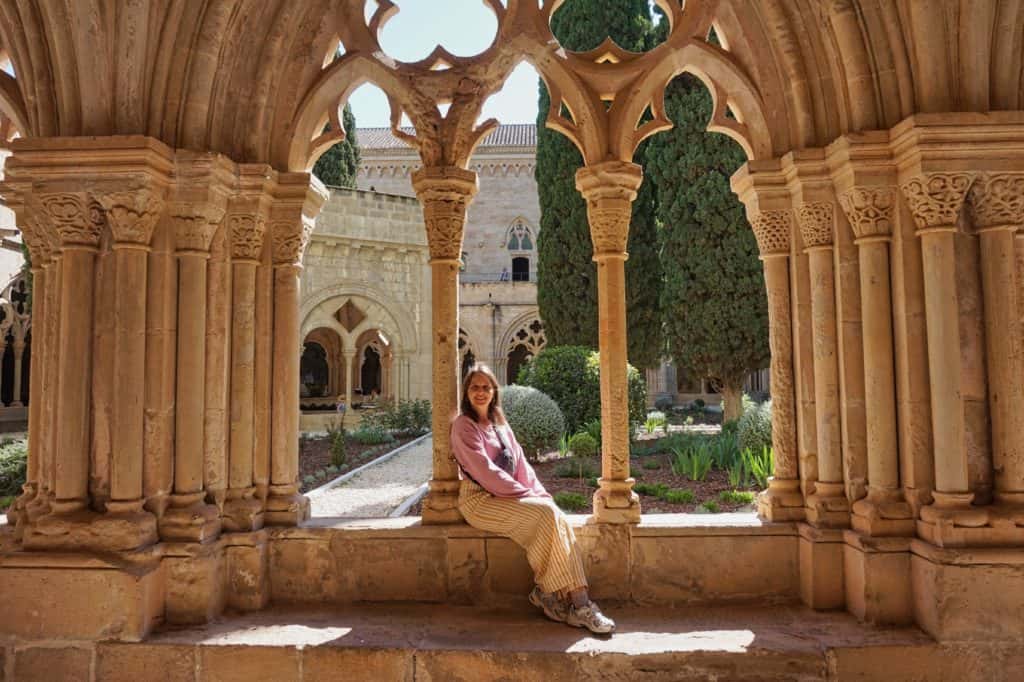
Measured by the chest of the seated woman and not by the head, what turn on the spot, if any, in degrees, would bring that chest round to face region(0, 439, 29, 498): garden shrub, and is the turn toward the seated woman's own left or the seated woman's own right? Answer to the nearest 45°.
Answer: approximately 180°

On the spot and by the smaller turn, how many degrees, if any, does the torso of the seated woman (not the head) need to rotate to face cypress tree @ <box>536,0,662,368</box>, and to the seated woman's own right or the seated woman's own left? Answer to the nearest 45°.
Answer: approximately 135° to the seated woman's own left

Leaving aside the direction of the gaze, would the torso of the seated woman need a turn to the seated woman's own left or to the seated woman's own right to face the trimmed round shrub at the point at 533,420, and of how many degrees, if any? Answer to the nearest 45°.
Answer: approximately 135° to the seated woman's own left

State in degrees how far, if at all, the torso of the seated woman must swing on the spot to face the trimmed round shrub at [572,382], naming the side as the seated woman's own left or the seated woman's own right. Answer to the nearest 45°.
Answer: approximately 135° to the seated woman's own left

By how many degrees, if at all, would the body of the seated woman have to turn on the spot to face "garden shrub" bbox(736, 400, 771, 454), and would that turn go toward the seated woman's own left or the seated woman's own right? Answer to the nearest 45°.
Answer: approximately 90° to the seated woman's own left

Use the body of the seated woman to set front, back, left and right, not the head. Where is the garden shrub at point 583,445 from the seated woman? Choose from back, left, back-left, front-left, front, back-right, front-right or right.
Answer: back-left

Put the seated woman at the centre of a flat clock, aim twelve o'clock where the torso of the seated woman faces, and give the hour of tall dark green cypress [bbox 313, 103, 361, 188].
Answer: The tall dark green cypress is roughly at 7 o'clock from the seated woman.

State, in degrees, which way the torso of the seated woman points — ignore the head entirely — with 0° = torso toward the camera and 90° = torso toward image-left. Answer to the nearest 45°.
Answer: approximately 315°

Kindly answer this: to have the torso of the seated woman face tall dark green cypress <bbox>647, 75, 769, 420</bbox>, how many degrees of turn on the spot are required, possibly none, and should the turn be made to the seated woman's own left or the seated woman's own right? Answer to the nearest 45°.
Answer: approximately 135° to the seated woman's own left
